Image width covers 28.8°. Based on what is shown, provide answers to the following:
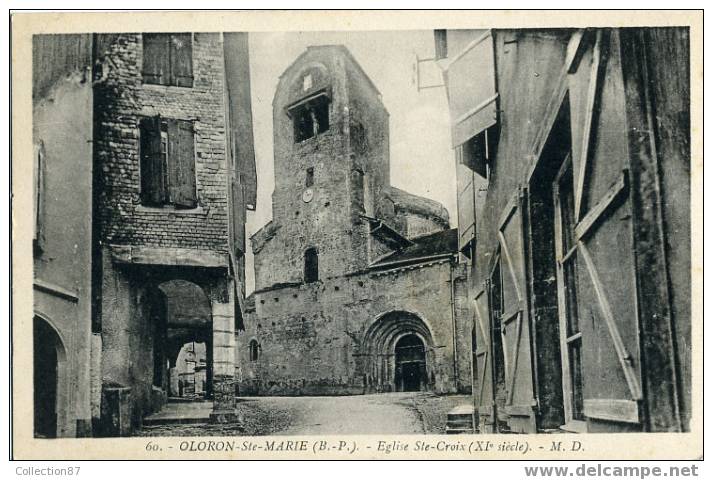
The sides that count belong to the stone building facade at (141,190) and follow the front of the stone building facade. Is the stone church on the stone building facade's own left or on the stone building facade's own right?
on the stone building facade's own left
